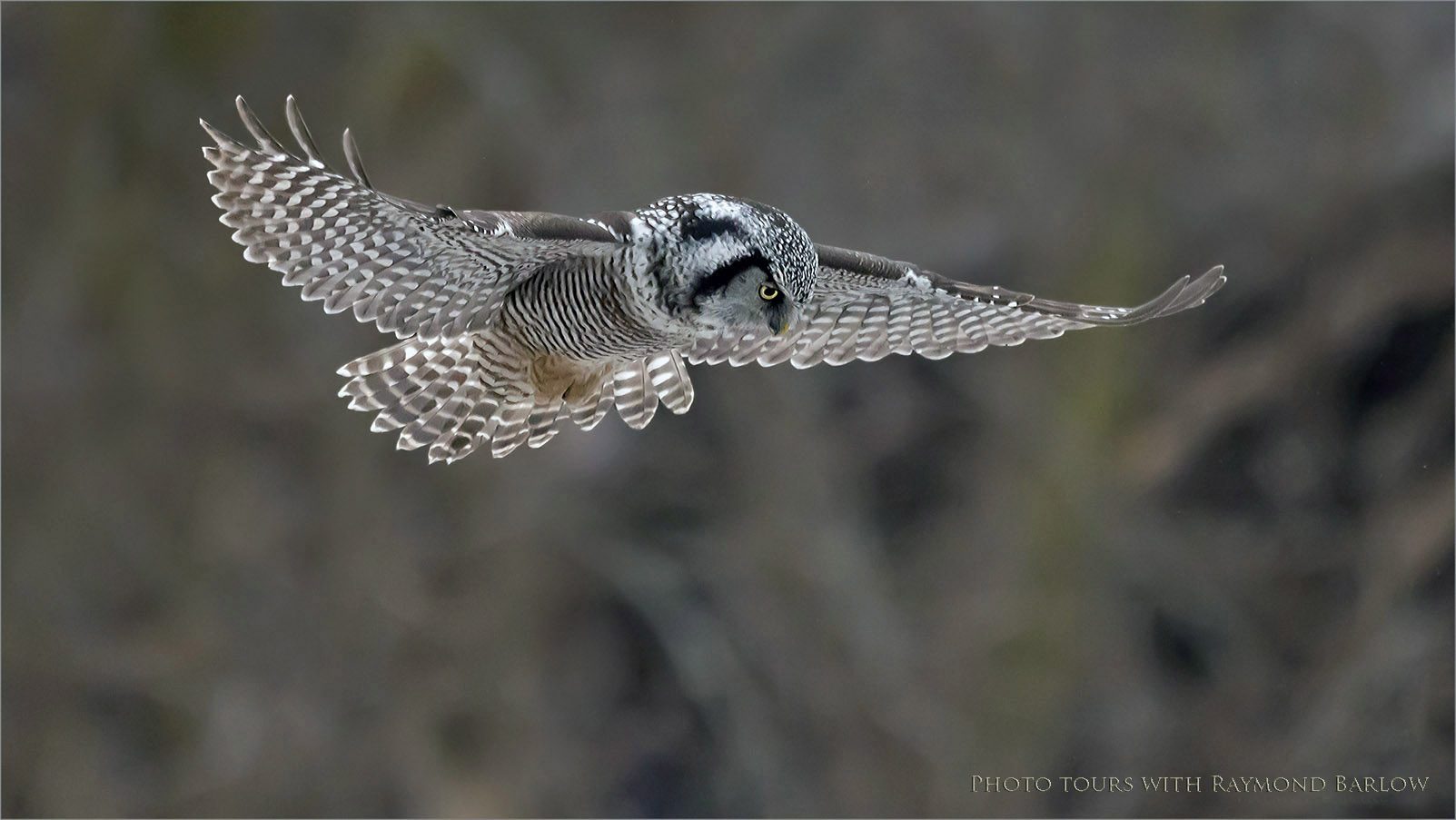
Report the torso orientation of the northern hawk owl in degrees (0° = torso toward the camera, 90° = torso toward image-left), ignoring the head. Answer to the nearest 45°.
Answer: approximately 315°
